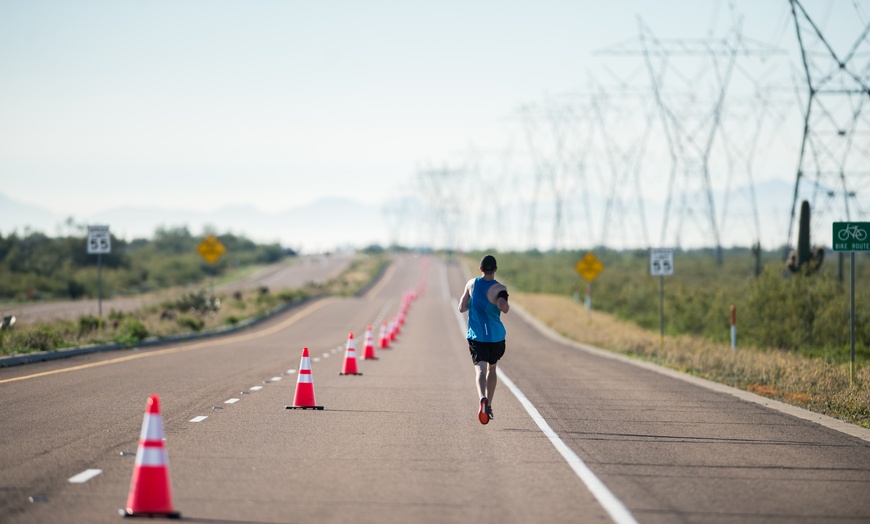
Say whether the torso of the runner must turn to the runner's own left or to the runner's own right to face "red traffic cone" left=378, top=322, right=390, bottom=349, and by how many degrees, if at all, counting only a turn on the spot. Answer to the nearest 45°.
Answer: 0° — they already face it

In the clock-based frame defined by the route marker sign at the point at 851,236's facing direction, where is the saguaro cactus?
The saguaro cactus is roughly at 6 o'clock from the route marker sign.

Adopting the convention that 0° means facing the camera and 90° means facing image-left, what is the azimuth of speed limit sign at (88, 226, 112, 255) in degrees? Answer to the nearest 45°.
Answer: approximately 0°

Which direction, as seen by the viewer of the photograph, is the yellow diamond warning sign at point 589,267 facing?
facing the viewer

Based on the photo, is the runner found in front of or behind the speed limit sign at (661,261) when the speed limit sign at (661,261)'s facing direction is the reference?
in front

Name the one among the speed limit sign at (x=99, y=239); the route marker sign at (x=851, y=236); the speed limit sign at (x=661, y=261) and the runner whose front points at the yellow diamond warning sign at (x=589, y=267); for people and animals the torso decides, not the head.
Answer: the runner

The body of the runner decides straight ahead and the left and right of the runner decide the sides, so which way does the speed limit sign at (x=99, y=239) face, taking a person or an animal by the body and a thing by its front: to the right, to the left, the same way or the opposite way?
the opposite way

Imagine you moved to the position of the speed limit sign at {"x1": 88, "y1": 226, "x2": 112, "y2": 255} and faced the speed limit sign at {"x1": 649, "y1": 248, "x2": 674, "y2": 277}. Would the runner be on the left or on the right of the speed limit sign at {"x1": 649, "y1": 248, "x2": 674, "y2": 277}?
right

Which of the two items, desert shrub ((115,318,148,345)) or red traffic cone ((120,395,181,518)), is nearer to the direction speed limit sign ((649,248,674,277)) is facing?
the red traffic cone

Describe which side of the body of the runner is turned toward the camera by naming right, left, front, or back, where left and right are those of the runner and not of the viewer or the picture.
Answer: back

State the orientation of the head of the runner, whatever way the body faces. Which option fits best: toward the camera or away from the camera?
away from the camera

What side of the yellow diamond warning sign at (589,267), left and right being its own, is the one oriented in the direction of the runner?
front

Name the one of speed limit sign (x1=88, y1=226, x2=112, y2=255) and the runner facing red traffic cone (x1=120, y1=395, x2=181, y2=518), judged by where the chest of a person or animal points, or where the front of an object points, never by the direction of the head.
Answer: the speed limit sign

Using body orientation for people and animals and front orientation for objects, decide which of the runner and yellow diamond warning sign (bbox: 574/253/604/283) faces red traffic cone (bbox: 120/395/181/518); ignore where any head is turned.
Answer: the yellow diamond warning sign

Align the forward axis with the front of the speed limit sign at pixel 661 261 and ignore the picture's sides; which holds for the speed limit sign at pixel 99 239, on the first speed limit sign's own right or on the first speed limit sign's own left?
on the first speed limit sign's own right

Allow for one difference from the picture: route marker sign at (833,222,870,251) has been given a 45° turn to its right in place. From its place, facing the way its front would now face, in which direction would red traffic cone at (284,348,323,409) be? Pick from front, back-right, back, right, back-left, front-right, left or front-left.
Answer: front

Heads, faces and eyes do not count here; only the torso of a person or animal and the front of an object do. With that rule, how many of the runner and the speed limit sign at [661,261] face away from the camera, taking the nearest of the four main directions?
1

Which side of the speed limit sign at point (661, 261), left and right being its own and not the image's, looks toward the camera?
front
